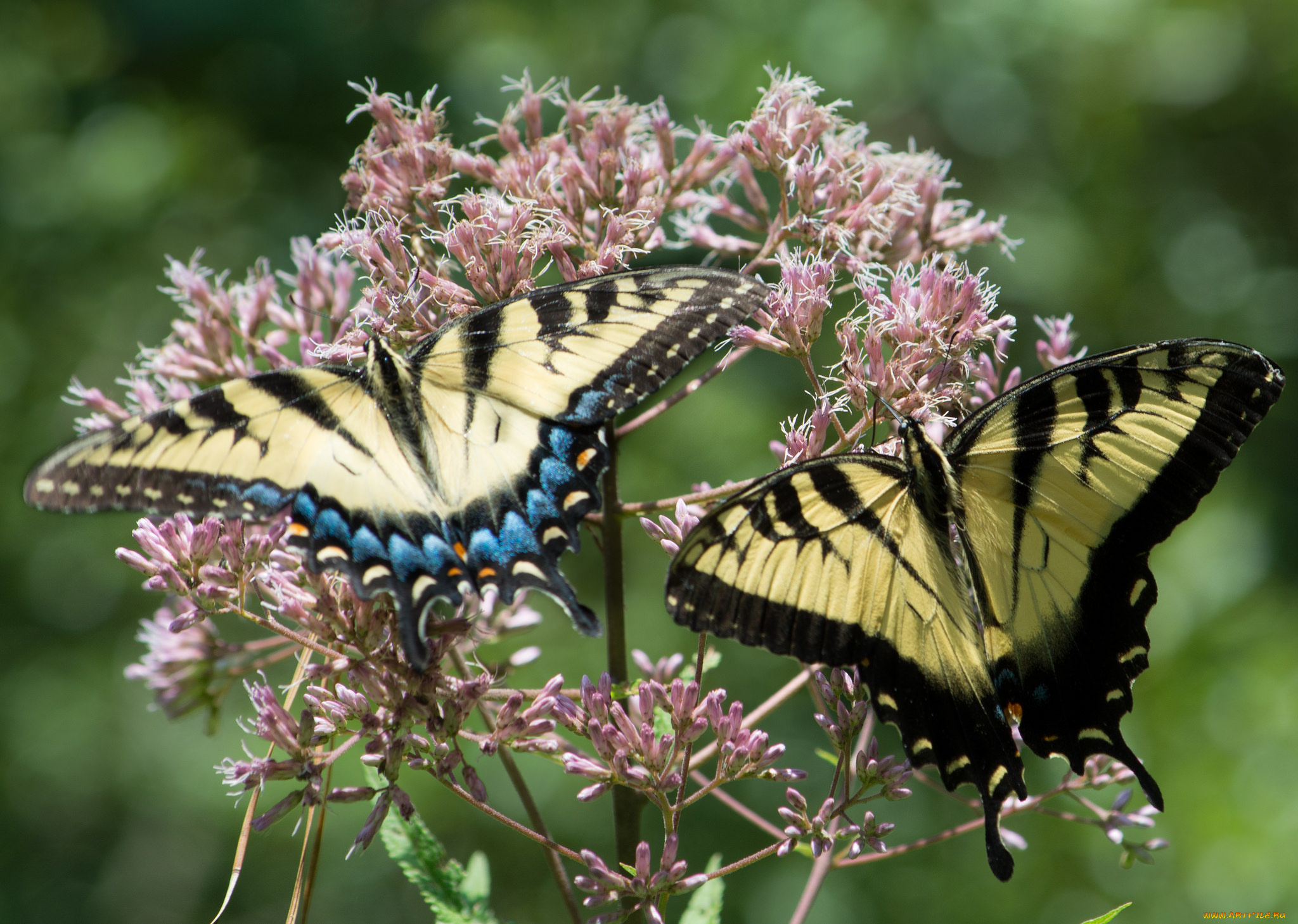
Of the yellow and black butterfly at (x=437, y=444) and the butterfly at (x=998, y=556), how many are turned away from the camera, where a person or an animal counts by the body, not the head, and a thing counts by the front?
2

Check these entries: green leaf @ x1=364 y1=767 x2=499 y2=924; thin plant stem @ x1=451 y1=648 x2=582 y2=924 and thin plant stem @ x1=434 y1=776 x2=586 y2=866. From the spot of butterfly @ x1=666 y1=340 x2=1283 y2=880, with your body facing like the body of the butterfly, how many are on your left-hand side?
3

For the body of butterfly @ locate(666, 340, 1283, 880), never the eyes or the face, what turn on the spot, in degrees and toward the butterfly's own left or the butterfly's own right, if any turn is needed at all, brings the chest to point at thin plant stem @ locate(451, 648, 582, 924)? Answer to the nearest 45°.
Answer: approximately 90° to the butterfly's own left

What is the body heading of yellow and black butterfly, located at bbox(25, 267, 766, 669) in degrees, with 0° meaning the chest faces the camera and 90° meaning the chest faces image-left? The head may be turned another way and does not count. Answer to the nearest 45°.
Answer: approximately 180°

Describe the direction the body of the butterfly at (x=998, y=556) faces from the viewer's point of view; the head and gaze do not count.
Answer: away from the camera

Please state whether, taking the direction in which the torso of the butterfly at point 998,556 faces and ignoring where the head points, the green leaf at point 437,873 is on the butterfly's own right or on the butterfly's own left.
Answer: on the butterfly's own left
